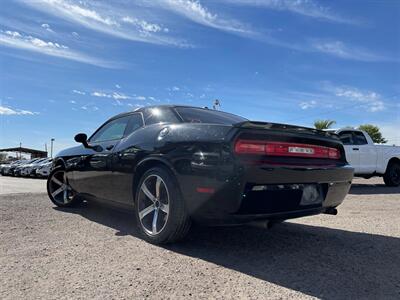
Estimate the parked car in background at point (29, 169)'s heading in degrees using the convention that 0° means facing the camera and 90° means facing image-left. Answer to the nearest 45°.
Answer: approximately 45°

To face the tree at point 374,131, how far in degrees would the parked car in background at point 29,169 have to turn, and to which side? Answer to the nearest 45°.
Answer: approximately 135° to its left

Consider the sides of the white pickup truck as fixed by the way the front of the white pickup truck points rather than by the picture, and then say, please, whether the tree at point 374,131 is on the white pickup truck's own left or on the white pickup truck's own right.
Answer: on the white pickup truck's own right

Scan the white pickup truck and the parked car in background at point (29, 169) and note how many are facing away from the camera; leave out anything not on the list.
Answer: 0

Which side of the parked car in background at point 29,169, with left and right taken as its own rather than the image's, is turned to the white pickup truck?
left

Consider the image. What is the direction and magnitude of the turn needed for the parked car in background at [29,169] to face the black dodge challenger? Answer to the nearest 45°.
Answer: approximately 45° to its left

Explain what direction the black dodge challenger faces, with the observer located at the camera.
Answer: facing away from the viewer and to the left of the viewer

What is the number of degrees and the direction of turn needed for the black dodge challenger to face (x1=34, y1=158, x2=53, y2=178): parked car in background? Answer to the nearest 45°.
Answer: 0° — it already faces it

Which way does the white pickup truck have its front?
to the viewer's left
